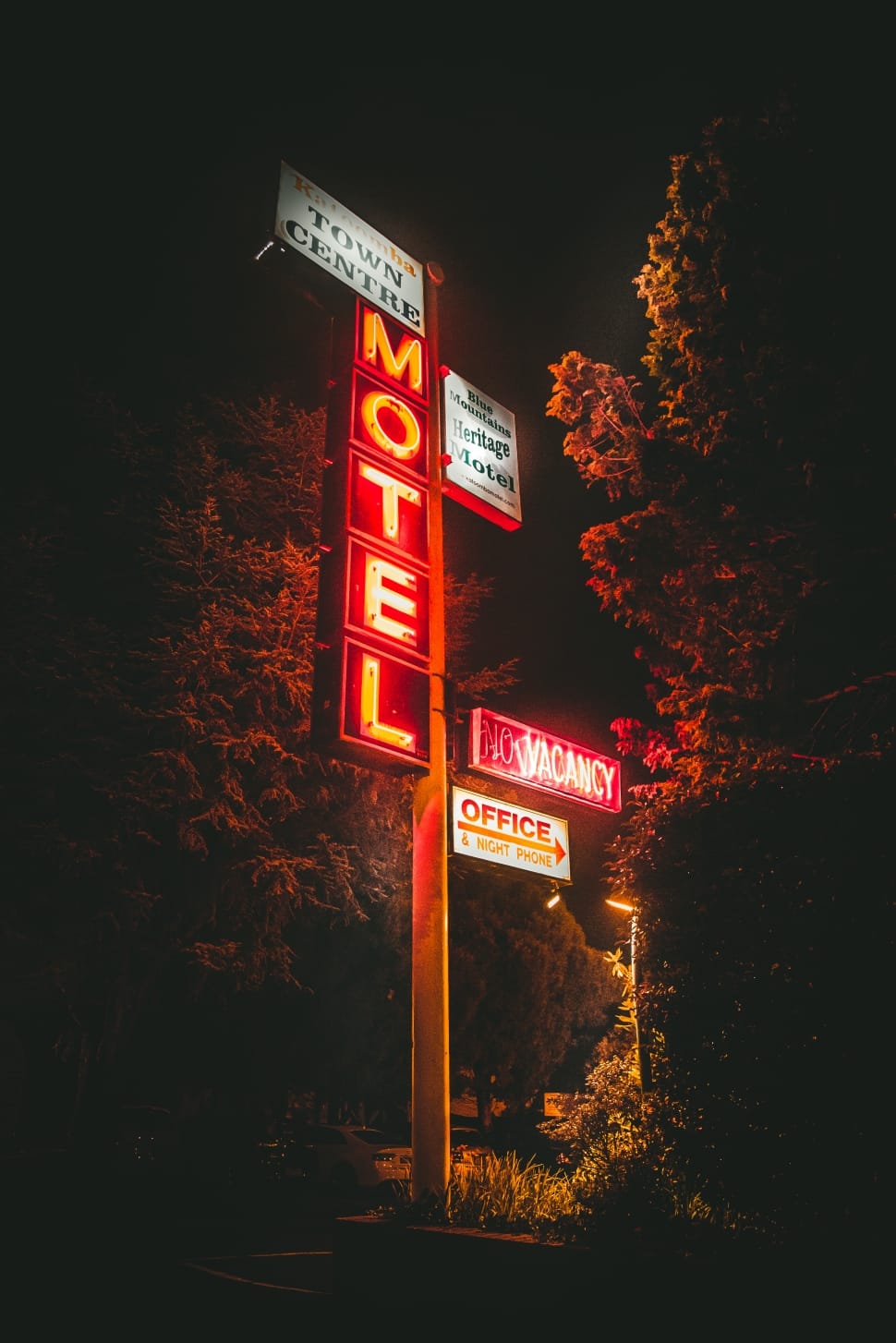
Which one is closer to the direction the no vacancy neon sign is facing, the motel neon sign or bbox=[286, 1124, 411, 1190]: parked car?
the motel neon sign

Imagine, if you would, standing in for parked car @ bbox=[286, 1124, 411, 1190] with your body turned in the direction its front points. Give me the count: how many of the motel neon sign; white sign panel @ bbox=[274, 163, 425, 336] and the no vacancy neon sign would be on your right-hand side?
0

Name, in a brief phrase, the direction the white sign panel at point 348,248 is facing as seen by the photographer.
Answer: facing the viewer and to the right of the viewer

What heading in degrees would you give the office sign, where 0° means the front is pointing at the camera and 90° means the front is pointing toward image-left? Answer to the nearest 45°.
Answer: approximately 315°

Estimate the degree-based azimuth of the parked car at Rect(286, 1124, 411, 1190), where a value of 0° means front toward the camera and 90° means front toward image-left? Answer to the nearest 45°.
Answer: approximately 135°

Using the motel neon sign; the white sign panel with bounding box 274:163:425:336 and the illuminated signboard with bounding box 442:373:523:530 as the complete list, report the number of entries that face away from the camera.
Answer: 0

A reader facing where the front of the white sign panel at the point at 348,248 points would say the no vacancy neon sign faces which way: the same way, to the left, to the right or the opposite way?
the same way

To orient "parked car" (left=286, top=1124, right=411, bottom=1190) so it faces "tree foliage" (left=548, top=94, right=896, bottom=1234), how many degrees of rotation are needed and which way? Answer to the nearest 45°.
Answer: approximately 135° to its left

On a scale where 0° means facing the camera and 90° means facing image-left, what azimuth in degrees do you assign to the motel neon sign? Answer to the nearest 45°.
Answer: approximately 315°

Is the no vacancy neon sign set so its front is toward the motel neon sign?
no

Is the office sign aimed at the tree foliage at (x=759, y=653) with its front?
no

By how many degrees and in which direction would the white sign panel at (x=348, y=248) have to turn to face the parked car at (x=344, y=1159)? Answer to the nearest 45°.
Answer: approximately 135° to its left

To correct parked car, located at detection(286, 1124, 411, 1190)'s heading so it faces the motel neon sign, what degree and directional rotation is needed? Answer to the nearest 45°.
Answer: approximately 135° to its left

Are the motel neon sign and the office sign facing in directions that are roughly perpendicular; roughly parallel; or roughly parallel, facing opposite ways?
roughly parallel

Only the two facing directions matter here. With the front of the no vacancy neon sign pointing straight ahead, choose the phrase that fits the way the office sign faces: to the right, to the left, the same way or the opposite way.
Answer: the same way

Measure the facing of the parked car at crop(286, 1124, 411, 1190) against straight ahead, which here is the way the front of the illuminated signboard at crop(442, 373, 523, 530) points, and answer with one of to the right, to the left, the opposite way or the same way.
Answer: the opposite way
